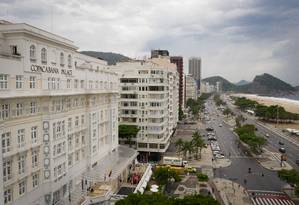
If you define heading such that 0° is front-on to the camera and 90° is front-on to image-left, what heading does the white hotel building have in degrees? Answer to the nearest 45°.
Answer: approximately 315°

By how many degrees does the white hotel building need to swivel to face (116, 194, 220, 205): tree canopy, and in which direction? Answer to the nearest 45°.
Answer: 0° — it already faces it
